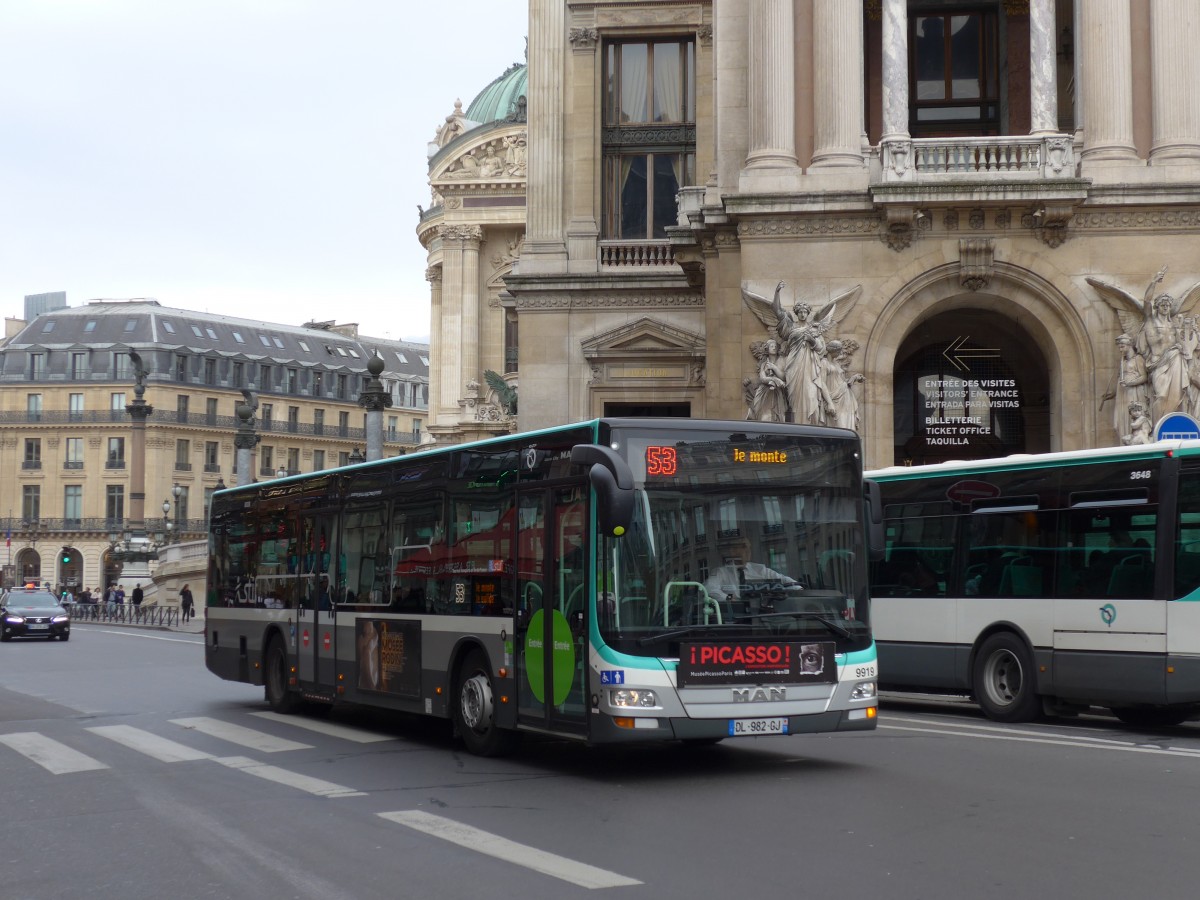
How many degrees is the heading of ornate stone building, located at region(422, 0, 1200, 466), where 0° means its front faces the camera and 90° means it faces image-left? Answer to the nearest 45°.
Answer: approximately 0°

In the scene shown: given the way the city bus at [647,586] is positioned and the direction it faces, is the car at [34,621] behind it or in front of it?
behind

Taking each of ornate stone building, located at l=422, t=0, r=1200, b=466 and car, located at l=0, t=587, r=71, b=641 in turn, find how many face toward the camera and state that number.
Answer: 2

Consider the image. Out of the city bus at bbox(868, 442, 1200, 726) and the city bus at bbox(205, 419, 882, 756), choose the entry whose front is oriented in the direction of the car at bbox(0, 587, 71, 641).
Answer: the city bus at bbox(868, 442, 1200, 726)

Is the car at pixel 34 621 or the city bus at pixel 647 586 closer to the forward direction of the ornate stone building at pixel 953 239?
the city bus

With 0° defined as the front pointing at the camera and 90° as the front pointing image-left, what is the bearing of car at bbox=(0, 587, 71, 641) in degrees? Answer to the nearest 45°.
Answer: approximately 0°

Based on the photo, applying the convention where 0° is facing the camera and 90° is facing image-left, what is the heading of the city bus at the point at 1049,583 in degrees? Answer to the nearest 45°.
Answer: approximately 135°

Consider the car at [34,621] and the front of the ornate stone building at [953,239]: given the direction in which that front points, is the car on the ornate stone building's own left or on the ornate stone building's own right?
on the ornate stone building's own right

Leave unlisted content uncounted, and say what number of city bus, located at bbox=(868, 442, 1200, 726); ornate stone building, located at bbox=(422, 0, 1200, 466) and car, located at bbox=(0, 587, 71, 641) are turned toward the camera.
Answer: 2
